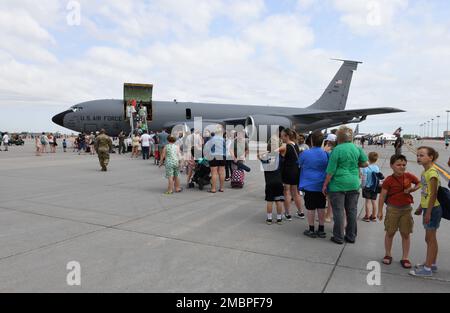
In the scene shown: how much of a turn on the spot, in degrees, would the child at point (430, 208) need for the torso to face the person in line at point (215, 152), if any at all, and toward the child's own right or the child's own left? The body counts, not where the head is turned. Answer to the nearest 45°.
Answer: approximately 45° to the child's own right

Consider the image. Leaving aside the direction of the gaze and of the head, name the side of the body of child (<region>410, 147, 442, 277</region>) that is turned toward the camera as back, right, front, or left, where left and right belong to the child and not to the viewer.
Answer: left

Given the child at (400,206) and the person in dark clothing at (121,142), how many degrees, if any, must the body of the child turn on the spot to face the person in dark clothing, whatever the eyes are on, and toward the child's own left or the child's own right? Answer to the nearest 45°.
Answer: approximately 135° to the child's own right

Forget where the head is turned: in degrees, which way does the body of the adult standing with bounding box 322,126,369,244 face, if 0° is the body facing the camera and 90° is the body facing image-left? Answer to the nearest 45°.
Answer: approximately 180°

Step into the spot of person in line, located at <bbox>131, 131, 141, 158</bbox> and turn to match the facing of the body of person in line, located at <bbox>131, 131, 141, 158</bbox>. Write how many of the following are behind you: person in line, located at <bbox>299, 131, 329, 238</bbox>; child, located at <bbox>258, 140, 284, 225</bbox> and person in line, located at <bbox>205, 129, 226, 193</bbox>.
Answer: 3

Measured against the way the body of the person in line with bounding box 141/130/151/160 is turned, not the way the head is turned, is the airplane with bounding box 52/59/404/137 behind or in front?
in front

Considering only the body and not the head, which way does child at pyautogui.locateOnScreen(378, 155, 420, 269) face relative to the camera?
toward the camera

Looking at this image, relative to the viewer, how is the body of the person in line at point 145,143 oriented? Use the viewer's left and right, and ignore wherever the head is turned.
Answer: facing away from the viewer

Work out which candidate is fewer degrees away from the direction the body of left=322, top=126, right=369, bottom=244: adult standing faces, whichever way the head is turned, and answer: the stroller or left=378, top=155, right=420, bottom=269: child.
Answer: the stroller

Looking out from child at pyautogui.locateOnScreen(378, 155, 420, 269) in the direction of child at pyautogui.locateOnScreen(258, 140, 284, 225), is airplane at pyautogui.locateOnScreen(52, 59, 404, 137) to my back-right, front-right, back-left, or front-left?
front-right

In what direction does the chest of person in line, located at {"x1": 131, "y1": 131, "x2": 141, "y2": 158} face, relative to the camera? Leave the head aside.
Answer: away from the camera

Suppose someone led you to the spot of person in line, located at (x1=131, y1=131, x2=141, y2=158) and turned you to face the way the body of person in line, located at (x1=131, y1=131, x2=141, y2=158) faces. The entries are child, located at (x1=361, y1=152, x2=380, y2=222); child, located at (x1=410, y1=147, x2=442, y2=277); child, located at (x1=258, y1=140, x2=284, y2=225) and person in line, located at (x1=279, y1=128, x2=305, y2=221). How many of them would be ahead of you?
0

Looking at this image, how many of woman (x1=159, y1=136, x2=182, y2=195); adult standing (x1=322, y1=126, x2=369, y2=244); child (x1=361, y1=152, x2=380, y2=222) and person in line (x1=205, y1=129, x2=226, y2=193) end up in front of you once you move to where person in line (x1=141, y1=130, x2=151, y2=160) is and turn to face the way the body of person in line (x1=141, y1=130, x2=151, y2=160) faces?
0

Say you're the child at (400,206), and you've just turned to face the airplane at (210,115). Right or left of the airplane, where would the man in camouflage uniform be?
left
